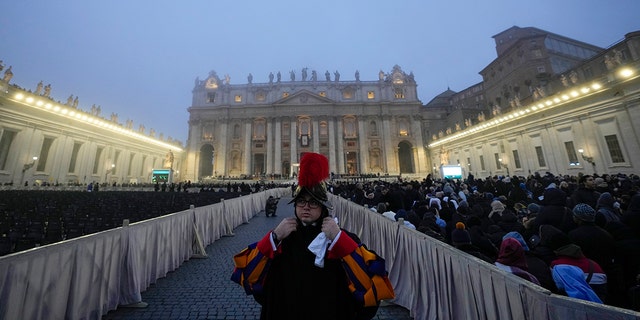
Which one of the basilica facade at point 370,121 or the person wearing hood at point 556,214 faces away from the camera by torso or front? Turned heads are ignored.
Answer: the person wearing hood

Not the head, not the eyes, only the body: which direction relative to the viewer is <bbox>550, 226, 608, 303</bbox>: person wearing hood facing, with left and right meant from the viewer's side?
facing away from the viewer and to the left of the viewer

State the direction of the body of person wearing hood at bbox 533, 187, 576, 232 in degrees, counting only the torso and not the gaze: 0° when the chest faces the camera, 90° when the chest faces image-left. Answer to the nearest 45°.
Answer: approximately 180°

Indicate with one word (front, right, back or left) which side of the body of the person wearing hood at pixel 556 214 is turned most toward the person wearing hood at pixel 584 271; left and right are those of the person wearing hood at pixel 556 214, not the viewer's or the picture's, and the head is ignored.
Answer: back

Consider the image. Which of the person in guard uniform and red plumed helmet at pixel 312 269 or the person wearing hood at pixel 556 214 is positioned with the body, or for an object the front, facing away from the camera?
the person wearing hood

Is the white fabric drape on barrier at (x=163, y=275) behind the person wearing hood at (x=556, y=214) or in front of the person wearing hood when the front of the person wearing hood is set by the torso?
behind

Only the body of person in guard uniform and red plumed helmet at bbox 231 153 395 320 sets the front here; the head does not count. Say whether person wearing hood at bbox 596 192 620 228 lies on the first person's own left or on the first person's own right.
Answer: on the first person's own left

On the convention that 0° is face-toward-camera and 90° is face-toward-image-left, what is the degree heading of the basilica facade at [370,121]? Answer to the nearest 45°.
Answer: approximately 0°

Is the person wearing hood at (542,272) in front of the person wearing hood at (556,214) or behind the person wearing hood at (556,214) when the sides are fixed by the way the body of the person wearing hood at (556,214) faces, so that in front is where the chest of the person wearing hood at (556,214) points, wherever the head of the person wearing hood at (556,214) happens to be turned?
behind
